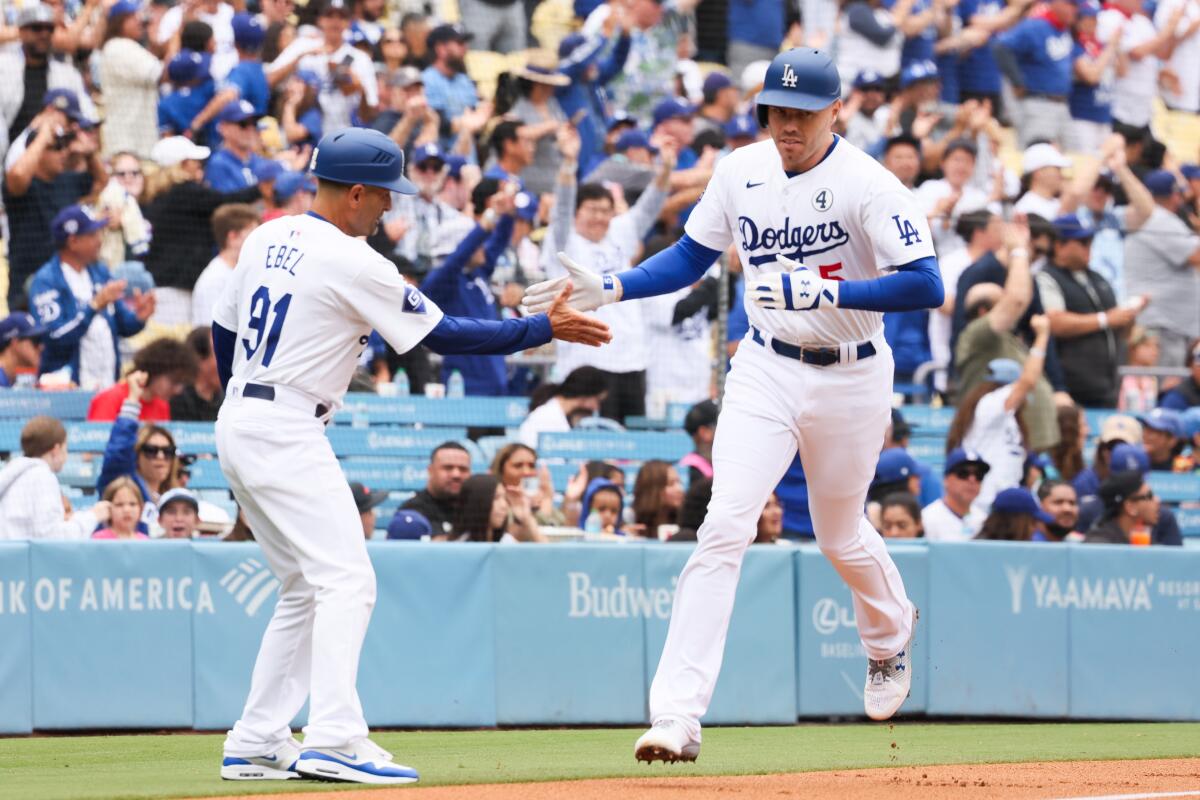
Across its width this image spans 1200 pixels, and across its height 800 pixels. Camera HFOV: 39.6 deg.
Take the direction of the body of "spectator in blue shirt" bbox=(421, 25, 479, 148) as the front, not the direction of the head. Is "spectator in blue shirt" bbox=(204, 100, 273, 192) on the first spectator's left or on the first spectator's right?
on the first spectator's right

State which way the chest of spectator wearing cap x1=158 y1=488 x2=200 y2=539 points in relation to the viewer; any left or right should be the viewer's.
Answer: facing the viewer

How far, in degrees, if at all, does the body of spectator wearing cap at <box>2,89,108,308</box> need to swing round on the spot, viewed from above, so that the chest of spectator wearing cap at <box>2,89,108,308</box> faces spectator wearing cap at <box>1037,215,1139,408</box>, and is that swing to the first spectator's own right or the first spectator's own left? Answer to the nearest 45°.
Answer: approximately 45° to the first spectator's own left

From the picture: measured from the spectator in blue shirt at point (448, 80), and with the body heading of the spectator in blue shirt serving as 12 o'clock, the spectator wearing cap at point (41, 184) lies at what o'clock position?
The spectator wearing cap is roughly at 3 o'clock from the spectator in blue shirt.

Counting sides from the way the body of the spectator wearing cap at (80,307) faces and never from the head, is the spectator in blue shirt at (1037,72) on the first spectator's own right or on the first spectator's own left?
on the first spectator's own left

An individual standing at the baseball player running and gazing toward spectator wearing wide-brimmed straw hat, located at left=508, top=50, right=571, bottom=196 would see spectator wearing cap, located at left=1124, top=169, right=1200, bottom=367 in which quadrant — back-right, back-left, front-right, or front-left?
front-right

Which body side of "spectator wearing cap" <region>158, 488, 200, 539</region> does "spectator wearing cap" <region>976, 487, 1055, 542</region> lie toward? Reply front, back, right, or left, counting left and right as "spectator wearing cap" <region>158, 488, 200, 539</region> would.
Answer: left

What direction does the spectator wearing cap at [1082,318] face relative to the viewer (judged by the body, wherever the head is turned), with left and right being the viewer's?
facing the viewer and to the right of the viewer
